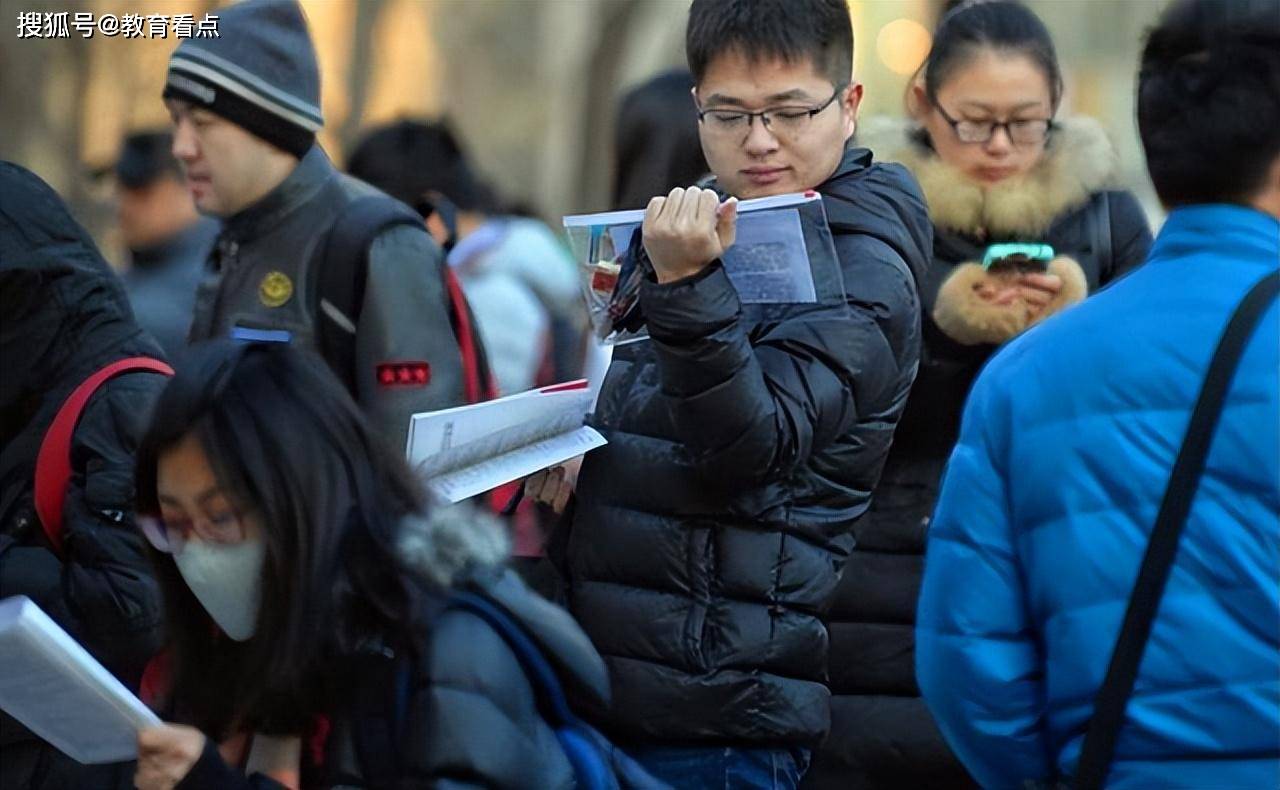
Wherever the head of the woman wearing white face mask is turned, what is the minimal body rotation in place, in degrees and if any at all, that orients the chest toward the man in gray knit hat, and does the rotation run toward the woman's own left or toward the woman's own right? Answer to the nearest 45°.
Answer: approximately 135° to the woman's own right

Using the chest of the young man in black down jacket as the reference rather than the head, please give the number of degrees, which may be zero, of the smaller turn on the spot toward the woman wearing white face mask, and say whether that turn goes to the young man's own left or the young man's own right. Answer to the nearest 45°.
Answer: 0° — they already face them

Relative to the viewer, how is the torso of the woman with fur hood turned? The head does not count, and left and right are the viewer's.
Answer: facing the viewer

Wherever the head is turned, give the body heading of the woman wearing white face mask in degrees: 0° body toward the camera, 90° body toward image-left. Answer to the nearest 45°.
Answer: approximately 45°

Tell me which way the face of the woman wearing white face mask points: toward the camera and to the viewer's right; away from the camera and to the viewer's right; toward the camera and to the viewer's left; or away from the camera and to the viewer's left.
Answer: toward the camera and to the viewer's left

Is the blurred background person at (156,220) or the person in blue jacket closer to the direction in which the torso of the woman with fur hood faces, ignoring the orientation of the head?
the person in blue jacket
